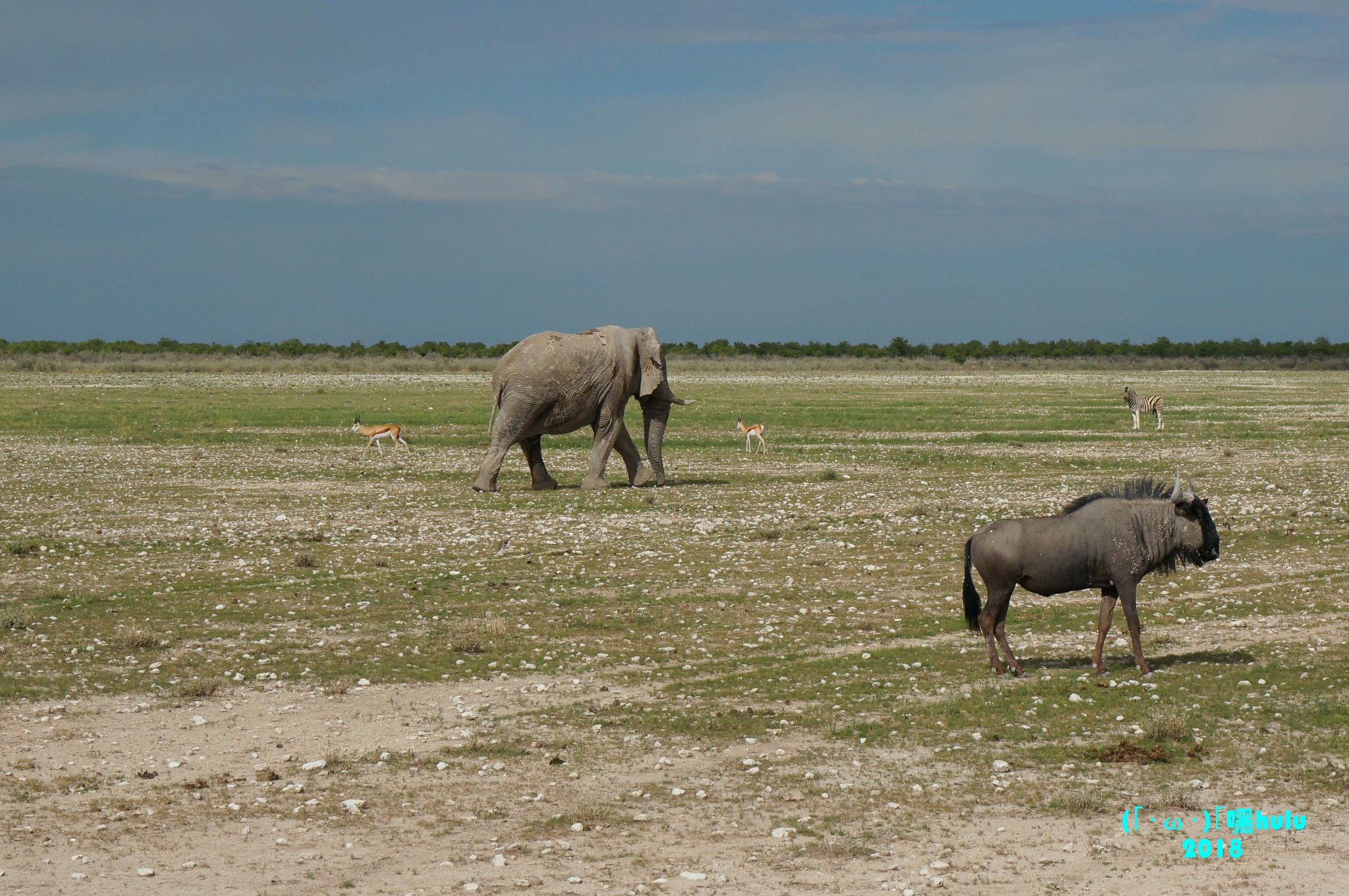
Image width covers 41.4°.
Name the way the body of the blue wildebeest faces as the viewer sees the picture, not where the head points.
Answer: to the viewer's right

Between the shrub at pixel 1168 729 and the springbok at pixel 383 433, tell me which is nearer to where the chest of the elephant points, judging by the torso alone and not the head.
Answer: the shrub

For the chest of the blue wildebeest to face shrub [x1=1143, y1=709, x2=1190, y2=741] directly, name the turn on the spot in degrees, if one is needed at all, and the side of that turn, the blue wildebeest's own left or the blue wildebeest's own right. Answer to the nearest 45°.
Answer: approximately 90° to the blue wildebeest's own right

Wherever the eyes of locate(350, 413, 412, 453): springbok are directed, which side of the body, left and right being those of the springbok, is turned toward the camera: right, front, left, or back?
left

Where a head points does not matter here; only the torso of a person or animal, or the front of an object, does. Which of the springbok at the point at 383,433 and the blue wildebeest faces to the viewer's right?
the blue wildebeest

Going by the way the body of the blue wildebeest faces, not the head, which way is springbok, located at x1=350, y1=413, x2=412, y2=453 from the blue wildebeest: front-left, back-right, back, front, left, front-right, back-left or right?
back-left

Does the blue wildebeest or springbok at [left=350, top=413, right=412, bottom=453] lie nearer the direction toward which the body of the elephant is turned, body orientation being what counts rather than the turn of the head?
the blue wildebeest

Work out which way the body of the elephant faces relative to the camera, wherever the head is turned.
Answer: to the viewer's right

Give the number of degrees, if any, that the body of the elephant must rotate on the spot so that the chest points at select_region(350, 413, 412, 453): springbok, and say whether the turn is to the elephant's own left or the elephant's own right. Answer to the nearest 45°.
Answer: approximately 135° to the elephant's own left

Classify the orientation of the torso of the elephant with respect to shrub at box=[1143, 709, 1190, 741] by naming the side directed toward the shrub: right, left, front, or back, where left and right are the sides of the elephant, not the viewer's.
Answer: right

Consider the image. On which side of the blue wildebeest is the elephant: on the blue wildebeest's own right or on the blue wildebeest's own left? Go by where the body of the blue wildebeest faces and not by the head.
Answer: on the blue wildebeest's own left

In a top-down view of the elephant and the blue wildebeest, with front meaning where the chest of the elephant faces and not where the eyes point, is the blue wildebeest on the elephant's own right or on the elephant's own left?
on the elephant's own right

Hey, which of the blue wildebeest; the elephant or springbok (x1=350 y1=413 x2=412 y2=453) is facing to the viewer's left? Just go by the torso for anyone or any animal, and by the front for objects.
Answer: the springbok

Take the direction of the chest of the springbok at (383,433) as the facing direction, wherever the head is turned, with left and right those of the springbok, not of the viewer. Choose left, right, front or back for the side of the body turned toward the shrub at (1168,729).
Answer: left
